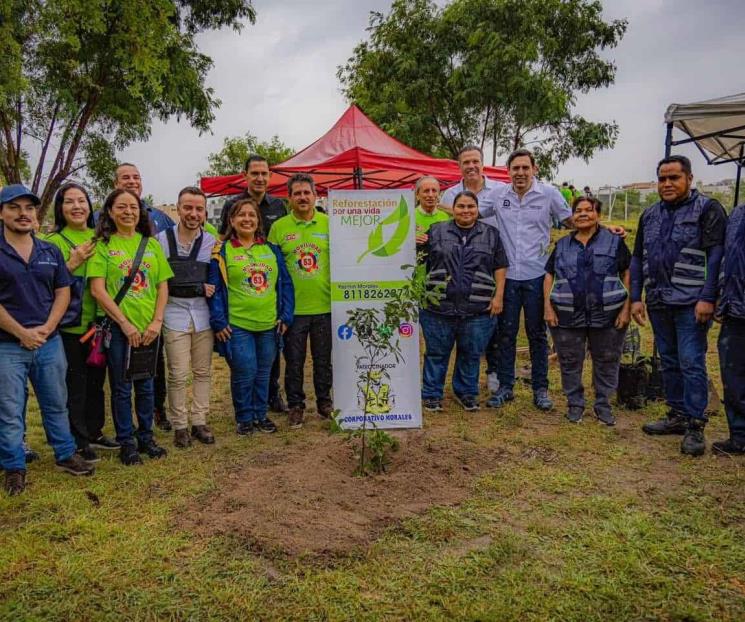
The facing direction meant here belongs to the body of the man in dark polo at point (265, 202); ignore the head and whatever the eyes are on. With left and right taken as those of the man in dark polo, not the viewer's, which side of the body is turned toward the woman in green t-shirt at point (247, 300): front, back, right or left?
front

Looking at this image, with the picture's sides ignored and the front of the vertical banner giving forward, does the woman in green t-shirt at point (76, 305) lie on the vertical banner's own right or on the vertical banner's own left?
on the vertical banner's own right

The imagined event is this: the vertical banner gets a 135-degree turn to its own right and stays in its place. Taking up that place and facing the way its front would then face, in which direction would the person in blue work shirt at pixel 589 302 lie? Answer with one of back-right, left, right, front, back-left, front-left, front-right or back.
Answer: back-right

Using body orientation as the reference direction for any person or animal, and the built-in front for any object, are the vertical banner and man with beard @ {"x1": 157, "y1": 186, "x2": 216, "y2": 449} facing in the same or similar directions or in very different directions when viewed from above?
same or similar directions

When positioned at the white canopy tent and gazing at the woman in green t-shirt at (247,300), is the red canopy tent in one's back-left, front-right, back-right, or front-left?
front-right

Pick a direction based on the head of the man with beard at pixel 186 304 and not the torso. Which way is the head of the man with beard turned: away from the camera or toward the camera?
toward the camera

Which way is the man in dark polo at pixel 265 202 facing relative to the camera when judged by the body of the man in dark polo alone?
toward the camera

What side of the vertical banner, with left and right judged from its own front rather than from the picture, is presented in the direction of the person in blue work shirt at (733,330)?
left

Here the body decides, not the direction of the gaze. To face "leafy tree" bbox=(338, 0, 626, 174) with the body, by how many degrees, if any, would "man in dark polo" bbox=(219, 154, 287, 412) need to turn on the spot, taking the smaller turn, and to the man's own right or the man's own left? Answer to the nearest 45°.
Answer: approximately 135° to the man's own left

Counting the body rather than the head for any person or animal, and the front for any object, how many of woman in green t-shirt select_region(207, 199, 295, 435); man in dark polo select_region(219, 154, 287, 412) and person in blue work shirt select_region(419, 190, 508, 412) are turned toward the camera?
3

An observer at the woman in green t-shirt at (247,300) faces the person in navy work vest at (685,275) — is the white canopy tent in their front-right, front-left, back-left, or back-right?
front-left

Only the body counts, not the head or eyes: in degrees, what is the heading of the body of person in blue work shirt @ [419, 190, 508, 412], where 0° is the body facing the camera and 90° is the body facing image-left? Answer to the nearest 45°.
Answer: approximately 0°

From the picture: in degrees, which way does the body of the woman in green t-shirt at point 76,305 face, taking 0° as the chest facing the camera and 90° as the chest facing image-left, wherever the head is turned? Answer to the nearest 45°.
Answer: approximately 315°

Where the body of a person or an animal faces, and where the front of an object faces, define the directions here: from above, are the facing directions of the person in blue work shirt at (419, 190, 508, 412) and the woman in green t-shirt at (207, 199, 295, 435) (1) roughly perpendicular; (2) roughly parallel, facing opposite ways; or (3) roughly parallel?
roughly parallel

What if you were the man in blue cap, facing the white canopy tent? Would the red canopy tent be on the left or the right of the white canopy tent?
left

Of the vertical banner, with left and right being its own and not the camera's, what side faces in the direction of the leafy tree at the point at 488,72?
back
